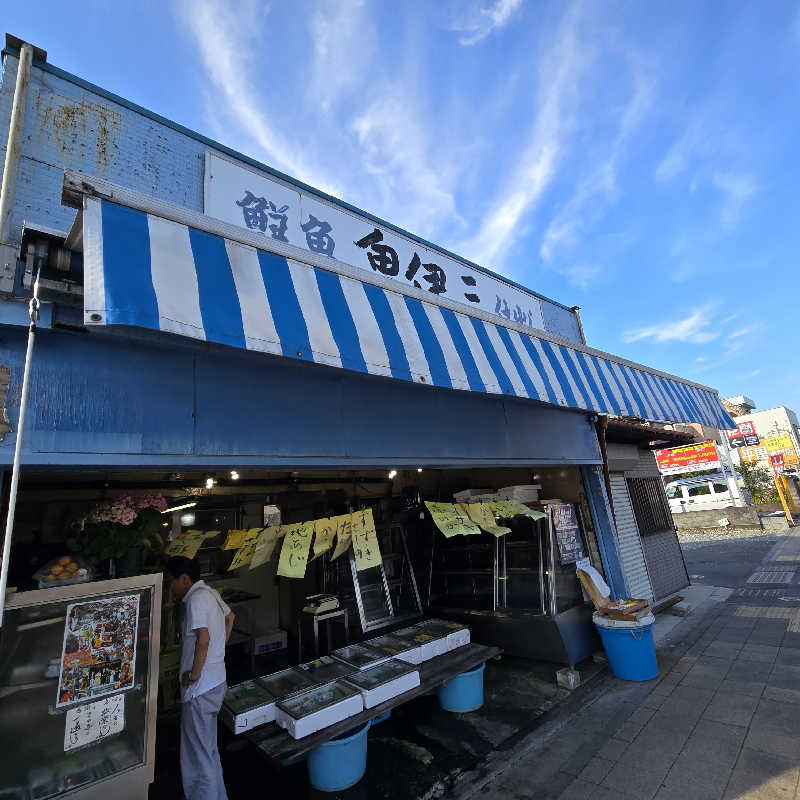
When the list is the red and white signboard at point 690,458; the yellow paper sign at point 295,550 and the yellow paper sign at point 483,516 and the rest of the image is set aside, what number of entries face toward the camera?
3

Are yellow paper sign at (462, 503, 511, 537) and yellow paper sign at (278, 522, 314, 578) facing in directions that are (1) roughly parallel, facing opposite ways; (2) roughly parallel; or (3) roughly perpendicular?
roughly parallel

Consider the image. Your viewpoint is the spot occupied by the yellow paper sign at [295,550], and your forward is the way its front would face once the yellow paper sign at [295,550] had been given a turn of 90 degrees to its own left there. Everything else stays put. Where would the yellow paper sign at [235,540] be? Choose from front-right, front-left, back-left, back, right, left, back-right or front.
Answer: back-left

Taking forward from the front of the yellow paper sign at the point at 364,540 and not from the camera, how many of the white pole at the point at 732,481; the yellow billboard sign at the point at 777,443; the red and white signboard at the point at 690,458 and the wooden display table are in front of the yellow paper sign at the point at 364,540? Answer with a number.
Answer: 1

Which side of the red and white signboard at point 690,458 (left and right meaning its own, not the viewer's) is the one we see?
front

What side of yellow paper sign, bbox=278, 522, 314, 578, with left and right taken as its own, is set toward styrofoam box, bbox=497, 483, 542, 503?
left

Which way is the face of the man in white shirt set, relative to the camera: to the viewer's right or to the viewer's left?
to the viewer's left

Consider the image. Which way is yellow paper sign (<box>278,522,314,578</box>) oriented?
toward the camera

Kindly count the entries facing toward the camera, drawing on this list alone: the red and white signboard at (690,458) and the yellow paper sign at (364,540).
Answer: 2

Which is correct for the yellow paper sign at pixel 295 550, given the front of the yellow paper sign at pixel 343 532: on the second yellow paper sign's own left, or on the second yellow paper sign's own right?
on the second yellow paper sign's own right

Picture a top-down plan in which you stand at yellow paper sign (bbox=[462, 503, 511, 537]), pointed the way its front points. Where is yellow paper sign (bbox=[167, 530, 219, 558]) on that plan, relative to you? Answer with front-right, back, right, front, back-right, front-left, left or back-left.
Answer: right

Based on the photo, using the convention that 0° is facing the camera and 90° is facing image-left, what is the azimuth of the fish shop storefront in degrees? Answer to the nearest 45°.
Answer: approximately 315°
